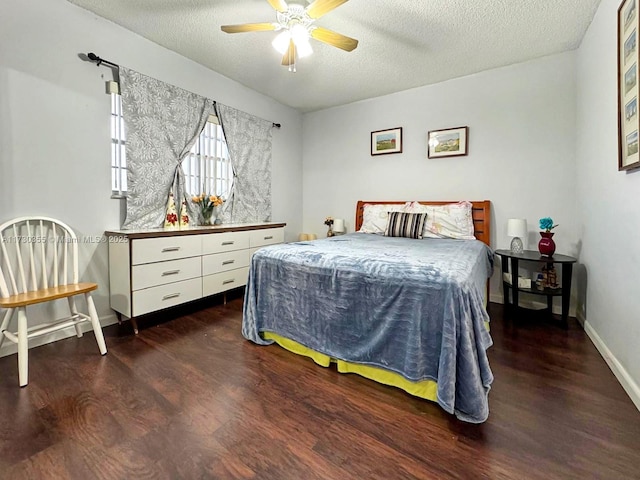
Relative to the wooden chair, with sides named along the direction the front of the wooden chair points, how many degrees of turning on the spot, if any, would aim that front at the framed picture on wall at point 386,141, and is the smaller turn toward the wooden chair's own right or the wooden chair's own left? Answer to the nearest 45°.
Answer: approximately 45° to the wooden chair's own left

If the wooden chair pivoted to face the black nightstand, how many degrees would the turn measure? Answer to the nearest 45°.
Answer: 0° — it already faces it

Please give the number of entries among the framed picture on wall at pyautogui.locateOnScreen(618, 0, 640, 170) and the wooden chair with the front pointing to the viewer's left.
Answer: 1

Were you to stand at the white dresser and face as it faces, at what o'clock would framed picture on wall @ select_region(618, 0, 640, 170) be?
The framed picture on wall is roughly at 12 o'clock from the white dresser.

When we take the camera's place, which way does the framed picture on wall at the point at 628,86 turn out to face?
facing to the left of the viewer

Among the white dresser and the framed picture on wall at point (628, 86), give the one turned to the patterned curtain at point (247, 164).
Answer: the framed picture on wall

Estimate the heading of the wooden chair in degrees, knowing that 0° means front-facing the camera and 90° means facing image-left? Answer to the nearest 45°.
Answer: approximately 315°

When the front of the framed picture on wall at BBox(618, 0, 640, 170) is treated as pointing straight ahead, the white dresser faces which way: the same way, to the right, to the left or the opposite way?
the opposite way

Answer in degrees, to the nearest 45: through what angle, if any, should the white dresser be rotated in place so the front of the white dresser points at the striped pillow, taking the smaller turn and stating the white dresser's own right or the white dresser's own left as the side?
approximately 45° to the white dresser's own left
